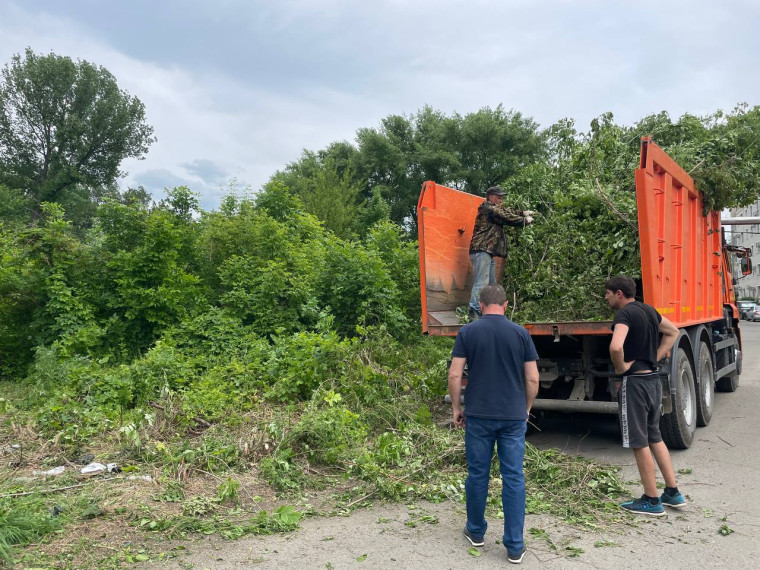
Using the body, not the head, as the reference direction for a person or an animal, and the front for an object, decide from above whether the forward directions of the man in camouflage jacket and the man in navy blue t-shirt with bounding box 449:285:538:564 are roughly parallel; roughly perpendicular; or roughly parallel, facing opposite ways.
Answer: roughly perpendicular

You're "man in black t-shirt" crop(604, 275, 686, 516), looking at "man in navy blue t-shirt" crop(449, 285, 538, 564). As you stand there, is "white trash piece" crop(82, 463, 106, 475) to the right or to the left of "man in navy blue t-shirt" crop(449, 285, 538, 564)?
right

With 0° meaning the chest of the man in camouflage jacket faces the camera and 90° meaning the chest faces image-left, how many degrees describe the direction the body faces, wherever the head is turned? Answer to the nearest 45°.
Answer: approximately 270°

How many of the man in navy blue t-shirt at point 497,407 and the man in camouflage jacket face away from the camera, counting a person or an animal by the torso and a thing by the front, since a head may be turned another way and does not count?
1

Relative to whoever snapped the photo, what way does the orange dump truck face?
facing away from the viewer and to the right of the viewer

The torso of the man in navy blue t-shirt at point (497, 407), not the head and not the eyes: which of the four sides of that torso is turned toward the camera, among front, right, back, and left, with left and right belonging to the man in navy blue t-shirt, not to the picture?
back

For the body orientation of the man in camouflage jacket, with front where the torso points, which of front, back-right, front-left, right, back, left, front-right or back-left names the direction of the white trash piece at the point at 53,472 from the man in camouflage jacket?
back-right

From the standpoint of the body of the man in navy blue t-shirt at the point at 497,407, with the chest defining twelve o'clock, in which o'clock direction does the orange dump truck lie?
The orange dump truck is roughly at 1 o'clock from the man in navy blue t-shirt.

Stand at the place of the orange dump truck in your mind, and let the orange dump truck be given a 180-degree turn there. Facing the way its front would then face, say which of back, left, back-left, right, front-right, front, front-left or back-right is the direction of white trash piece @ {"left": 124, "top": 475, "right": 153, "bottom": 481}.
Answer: front

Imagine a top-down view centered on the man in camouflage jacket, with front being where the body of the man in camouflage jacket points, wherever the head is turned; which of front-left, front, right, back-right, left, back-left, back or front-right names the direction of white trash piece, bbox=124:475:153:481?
back-right

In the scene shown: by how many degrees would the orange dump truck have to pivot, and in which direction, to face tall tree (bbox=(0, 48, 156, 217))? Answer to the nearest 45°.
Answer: approximately 90° to its left

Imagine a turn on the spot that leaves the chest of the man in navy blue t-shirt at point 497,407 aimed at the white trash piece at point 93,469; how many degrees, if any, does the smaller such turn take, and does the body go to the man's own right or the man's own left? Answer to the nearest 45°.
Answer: approximately 90° to the man's own left

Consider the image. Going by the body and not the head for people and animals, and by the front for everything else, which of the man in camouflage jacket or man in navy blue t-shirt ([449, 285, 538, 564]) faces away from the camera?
the man in navy blue t-shirt

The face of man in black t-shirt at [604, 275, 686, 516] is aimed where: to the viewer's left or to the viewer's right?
to the viewer's left

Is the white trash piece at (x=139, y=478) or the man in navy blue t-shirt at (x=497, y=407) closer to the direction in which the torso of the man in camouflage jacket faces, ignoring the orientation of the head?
the man in navy blue t-shirt
